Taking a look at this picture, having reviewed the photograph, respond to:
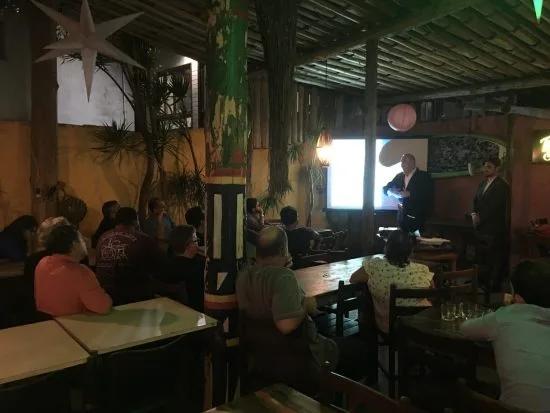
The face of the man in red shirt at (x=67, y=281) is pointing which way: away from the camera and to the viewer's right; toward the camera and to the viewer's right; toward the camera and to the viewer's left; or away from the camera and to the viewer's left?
away from the camera and to the viewer's right

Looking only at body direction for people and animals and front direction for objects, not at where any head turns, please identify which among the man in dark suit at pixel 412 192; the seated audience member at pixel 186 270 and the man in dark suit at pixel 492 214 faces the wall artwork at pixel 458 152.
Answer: the seated audience member

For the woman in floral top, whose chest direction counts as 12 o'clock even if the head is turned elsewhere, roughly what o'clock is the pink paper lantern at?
The pink paper lantern is roughly at 12 o'clock from the woman in floral top.

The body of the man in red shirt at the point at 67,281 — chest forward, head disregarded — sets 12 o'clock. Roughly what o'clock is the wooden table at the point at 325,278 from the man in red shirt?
The wooden table is roughly at 1 o'clock from the man in red shirt.

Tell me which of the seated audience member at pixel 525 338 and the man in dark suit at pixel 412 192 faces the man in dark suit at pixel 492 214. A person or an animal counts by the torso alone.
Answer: the seated audience member

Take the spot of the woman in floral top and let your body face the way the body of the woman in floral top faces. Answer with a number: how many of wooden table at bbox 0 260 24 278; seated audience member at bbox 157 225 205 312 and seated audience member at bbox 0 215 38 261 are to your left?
3

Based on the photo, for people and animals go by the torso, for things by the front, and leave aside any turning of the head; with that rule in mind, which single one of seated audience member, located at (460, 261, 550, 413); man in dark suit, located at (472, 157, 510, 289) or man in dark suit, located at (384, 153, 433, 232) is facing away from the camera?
the seated audience member

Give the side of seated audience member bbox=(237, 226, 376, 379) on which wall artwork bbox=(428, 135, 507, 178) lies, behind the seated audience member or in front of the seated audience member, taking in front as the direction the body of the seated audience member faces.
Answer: in front

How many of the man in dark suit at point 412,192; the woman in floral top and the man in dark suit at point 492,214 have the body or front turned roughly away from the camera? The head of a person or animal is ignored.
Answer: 1

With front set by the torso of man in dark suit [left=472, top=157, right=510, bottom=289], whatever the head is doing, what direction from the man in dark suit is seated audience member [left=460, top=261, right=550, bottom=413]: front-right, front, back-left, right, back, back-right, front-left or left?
front-left

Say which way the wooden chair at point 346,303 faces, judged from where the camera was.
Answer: facing away from the viewer and to the left of the viewer

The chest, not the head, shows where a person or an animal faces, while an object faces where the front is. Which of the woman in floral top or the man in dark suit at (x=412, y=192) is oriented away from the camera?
the woman in floral top

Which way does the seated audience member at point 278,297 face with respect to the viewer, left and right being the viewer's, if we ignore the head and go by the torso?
facing away from the viewer and to the right of the viewer

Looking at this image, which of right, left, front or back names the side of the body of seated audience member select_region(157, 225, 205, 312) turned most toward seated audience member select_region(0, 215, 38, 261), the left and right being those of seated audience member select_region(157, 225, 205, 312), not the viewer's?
left

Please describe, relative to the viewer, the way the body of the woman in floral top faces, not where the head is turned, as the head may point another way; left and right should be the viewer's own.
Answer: facing away from the viewer

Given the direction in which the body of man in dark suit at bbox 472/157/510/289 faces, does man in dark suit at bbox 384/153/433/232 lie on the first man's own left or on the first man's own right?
on the first man's own right

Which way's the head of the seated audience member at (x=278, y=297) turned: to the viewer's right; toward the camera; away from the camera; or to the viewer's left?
away from the camera

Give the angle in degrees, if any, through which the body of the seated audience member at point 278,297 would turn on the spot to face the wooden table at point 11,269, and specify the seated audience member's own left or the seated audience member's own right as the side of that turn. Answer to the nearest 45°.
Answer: approximately 90° to the seated audience member's own left

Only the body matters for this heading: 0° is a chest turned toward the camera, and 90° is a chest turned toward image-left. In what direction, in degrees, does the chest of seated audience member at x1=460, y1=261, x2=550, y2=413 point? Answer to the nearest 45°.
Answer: approximately 180°

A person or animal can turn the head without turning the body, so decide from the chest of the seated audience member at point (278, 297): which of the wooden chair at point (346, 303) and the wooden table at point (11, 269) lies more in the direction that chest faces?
the wooden chair
